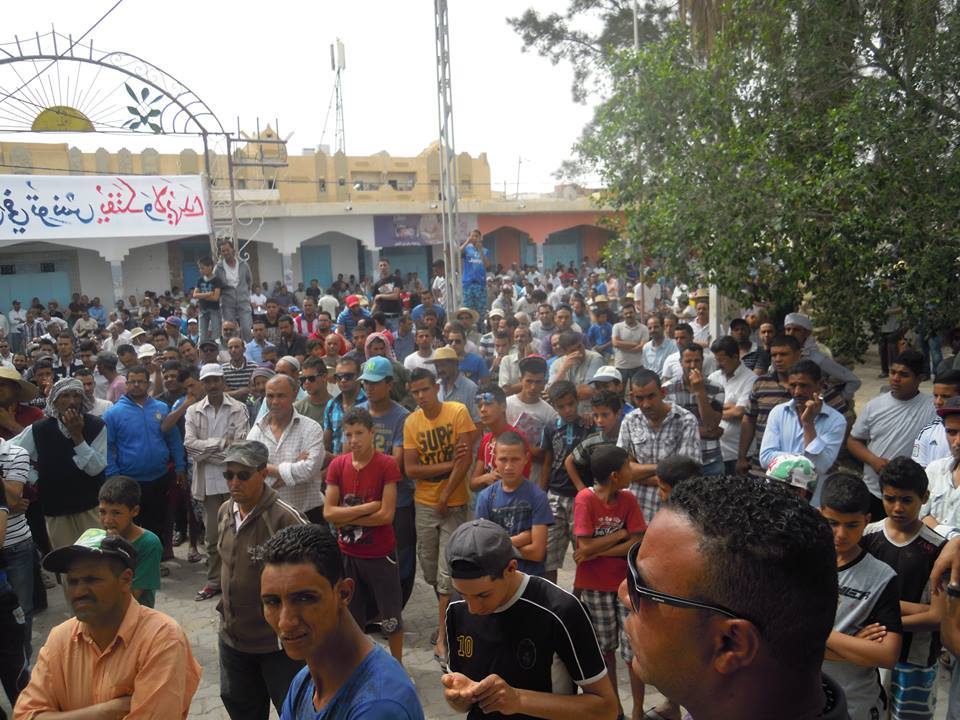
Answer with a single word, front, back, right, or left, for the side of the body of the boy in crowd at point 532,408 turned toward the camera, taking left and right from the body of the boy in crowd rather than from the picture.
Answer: front

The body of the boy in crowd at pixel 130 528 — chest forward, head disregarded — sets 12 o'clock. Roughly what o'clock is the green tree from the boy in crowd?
The green tree is roughly at 7 o'clock from the boy in crowd.

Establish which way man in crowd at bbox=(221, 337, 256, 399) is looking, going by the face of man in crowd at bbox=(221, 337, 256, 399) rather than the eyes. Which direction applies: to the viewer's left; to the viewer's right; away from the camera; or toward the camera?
toward the camera

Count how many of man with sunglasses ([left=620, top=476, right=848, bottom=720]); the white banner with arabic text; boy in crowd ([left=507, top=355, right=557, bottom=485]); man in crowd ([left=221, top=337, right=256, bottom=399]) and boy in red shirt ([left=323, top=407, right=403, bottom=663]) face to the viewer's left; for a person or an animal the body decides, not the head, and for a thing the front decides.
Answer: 1

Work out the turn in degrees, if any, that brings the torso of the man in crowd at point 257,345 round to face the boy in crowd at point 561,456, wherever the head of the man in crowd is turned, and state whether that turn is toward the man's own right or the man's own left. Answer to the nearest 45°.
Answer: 0° — they already face them

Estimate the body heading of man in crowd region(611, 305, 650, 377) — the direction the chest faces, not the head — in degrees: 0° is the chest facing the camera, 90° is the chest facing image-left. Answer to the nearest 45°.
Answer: approximately 0°

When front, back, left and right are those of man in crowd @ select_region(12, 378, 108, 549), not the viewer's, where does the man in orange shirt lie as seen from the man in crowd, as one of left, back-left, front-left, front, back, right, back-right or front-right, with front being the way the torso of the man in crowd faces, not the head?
front

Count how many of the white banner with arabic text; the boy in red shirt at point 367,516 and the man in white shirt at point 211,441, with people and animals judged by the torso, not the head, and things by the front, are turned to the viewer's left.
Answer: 0

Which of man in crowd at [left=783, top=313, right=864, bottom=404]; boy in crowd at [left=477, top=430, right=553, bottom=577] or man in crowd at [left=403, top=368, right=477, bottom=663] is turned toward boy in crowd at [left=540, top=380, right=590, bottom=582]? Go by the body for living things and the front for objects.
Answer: man in crowd at [left=783, top=313, right=864, bottom=404]

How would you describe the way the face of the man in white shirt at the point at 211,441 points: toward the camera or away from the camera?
toward the camera

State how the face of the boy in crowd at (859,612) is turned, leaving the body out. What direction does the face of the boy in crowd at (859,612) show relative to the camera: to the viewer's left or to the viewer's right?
to the viewer's left

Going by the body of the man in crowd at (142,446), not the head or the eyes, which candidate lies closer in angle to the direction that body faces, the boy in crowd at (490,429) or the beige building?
the boy in crowd

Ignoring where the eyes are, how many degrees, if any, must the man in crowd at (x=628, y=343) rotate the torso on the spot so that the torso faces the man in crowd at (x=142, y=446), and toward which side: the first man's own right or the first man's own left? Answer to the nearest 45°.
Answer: approximately 45° to the first man's own right

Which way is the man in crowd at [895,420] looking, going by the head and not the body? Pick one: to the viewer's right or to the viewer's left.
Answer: to the viewer's left

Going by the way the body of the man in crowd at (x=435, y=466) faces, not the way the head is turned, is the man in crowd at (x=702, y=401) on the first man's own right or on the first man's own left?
on the first man's own left

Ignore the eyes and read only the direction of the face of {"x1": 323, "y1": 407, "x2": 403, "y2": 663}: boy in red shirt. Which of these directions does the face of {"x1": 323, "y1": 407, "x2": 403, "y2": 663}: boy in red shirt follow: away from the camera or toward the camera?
toward the camera

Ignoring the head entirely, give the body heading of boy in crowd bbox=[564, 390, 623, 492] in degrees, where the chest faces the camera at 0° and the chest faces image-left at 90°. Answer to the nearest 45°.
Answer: approximately 45°

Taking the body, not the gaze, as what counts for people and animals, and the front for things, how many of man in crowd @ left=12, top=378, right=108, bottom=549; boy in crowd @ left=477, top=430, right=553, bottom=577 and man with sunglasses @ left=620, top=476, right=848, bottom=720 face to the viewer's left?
1
